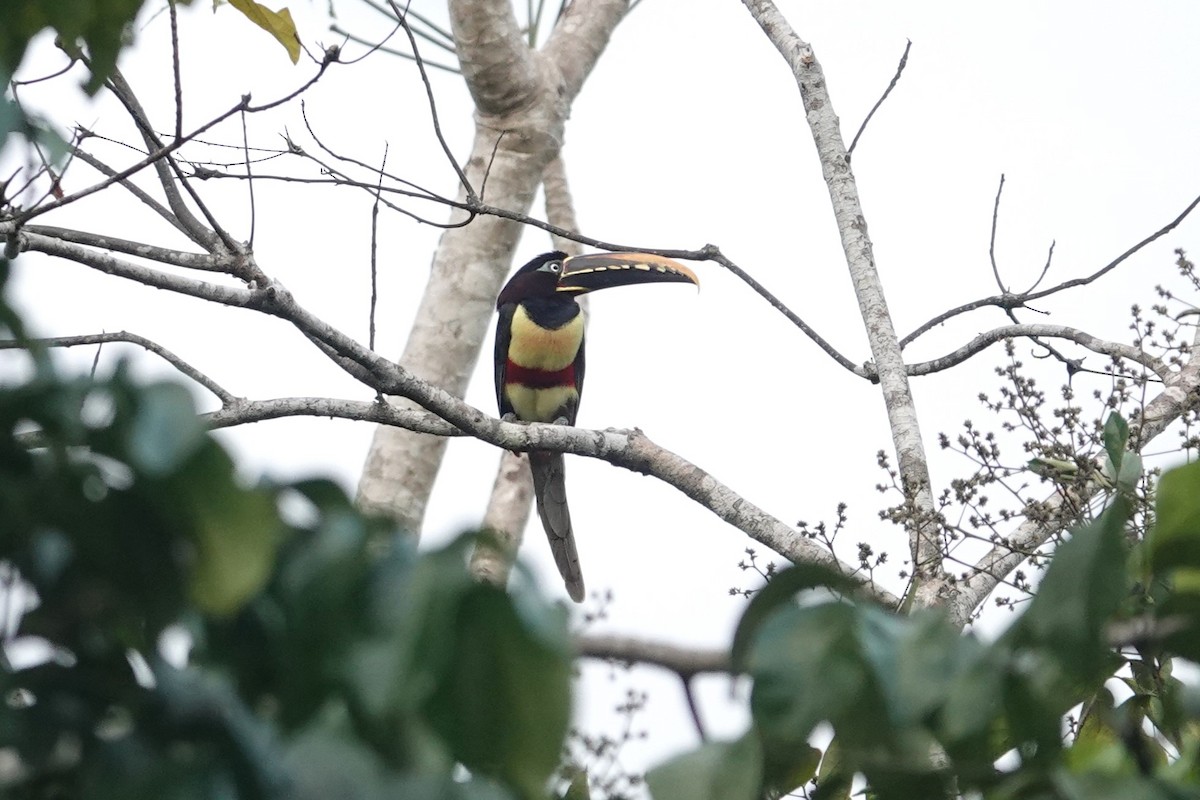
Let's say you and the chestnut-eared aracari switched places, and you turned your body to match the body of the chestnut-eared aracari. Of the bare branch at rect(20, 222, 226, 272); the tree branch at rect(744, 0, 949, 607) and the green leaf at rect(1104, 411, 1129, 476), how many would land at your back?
0

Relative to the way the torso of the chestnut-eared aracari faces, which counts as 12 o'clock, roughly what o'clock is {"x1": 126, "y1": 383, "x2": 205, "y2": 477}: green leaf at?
The green leaf is roughly at 12 o'clock from the chestnut-eared aracari.

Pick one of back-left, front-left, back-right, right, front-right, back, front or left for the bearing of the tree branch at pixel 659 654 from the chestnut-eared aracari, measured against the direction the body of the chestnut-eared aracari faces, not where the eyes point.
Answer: front

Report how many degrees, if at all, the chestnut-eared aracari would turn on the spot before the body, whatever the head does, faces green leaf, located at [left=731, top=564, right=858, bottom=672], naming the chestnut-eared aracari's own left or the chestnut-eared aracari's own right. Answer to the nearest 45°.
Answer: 0° — it already faces it

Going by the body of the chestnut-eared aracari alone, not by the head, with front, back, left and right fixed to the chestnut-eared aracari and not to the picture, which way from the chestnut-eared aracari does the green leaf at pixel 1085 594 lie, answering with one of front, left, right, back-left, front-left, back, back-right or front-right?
front

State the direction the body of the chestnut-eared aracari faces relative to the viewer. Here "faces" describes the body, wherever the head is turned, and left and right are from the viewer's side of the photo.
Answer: facing the viewer

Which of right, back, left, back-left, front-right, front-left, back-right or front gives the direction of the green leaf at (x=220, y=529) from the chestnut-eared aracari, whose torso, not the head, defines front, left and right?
front

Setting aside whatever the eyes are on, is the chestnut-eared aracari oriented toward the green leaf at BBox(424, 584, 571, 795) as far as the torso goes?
yes

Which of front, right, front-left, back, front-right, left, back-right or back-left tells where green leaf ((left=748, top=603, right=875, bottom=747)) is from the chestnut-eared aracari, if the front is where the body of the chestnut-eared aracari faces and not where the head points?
front

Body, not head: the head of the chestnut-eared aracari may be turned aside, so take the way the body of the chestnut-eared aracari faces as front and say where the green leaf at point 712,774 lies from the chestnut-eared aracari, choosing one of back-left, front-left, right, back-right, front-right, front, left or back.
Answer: front

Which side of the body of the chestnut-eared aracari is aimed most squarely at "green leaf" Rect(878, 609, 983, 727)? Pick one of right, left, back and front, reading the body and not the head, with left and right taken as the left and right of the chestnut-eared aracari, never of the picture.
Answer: front

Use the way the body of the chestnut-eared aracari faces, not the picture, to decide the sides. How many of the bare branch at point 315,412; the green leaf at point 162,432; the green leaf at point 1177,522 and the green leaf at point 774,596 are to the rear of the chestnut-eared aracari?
0
